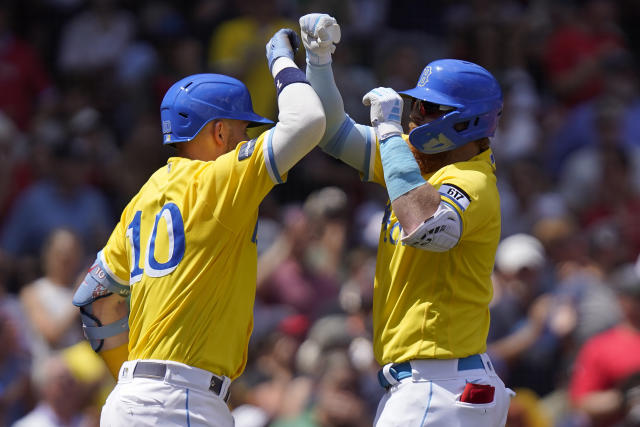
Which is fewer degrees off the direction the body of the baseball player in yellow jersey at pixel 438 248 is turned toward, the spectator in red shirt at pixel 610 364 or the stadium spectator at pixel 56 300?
the stadium spectator

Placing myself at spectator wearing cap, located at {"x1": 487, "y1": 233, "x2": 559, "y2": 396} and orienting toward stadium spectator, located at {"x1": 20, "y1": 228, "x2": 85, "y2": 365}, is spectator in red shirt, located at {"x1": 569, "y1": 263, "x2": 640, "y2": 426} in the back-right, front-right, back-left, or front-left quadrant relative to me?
back-left

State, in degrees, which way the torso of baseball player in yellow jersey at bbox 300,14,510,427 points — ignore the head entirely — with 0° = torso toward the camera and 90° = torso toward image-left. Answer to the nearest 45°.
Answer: approximately 90°

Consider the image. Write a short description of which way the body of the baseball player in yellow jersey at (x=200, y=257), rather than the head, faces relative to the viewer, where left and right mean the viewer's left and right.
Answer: facing away from the viewer and to the right of the viewer

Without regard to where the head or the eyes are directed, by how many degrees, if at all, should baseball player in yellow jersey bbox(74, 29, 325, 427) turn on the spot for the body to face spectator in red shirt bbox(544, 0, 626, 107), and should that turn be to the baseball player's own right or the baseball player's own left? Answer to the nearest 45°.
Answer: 0° — they already face them

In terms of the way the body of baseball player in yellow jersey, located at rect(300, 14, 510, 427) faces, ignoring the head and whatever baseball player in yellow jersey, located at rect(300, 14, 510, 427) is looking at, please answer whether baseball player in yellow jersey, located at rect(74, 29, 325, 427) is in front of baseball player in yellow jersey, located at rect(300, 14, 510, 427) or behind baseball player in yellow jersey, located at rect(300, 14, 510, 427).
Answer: in front

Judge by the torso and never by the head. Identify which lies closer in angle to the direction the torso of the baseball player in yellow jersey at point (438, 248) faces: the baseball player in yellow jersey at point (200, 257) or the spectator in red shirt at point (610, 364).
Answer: the baseball player in yellow jersey

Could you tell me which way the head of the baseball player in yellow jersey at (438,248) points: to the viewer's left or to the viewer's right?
to the viewer's left
